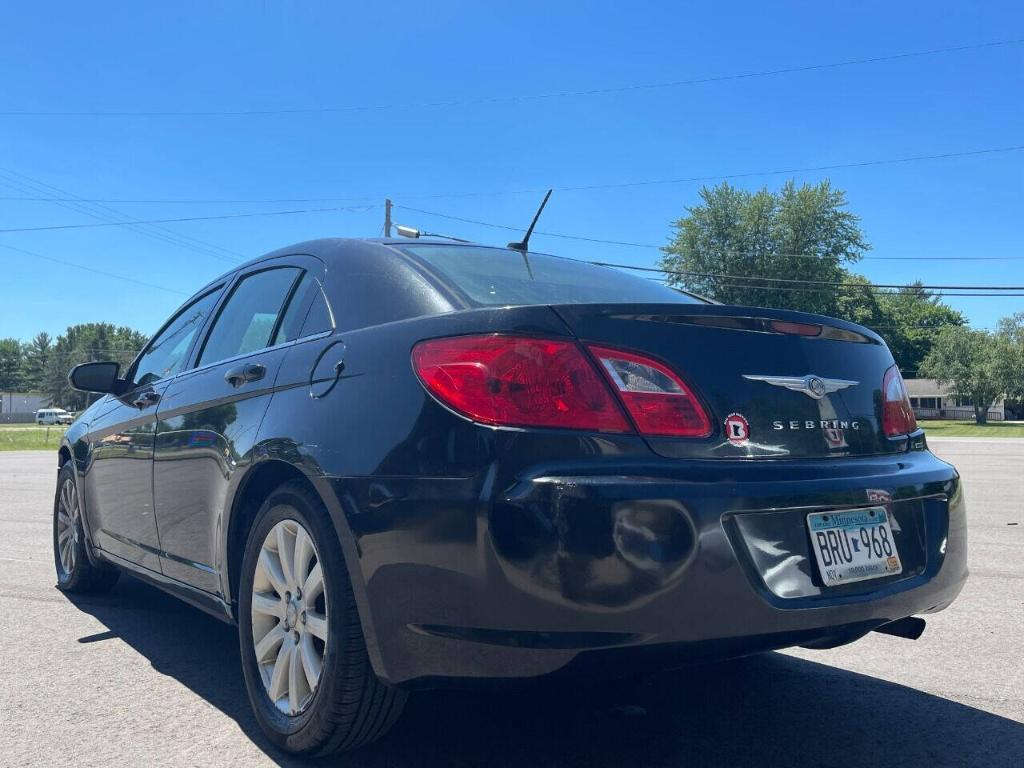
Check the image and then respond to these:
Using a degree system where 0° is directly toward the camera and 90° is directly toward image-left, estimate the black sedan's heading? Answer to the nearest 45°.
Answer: approximately 135°

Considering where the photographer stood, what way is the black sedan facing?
facing away from the viewer and to the left of the viewer
